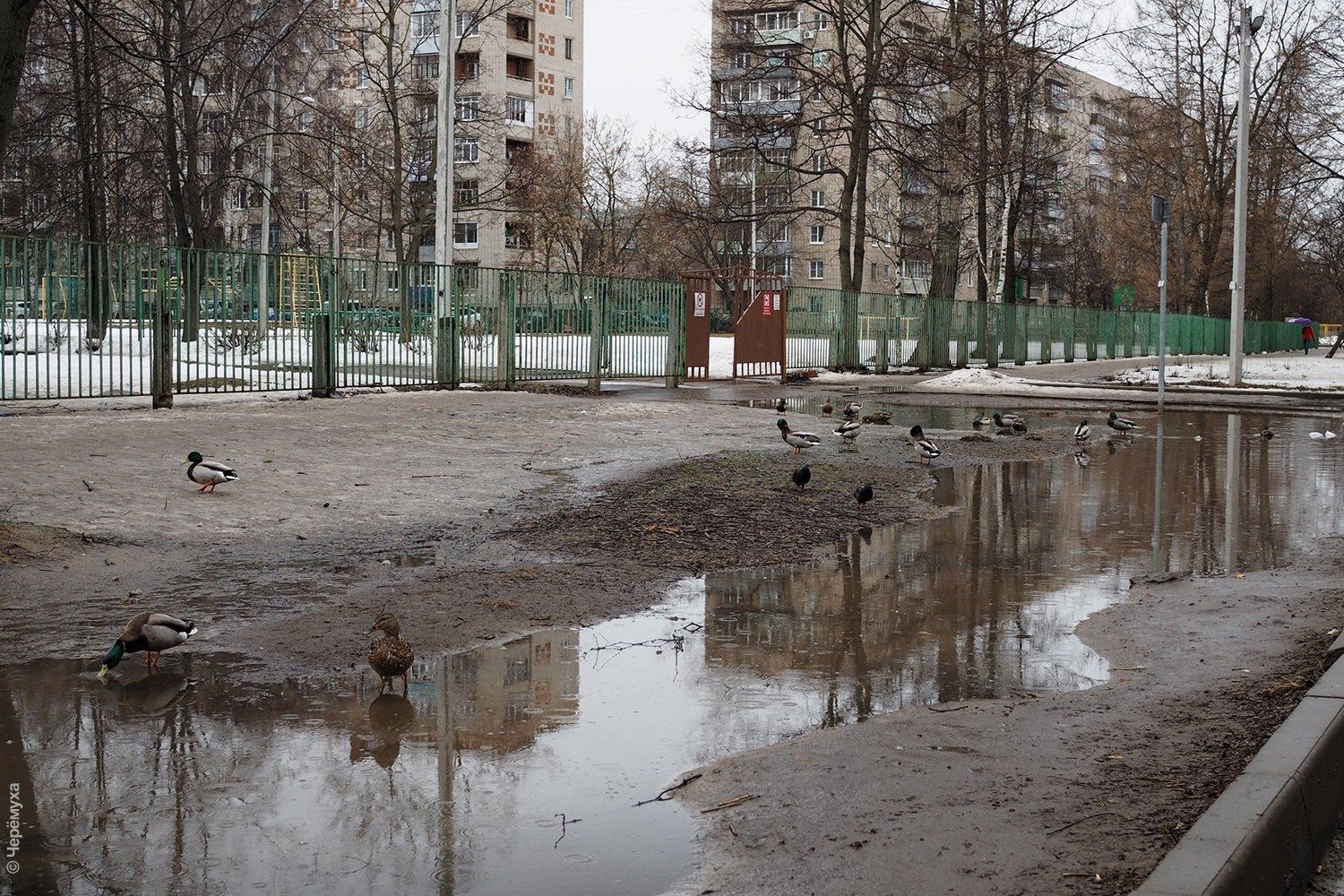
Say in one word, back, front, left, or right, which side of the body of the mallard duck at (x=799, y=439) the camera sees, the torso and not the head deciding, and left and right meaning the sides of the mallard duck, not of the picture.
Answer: left

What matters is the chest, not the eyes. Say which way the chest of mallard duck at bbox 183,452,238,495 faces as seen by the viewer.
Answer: to the viewer's left

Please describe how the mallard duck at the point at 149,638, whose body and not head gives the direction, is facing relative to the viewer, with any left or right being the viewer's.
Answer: facing to the left of the viewer

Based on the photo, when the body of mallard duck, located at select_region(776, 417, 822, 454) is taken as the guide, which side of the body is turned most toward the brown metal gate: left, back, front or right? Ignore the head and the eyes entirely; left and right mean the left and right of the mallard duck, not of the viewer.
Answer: right

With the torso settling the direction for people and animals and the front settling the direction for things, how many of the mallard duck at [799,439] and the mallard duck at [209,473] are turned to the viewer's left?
2

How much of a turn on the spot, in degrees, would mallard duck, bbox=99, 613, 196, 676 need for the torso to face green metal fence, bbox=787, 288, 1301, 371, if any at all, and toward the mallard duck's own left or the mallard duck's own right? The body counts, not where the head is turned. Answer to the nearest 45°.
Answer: approximately 135° to the mallard duck's own right
